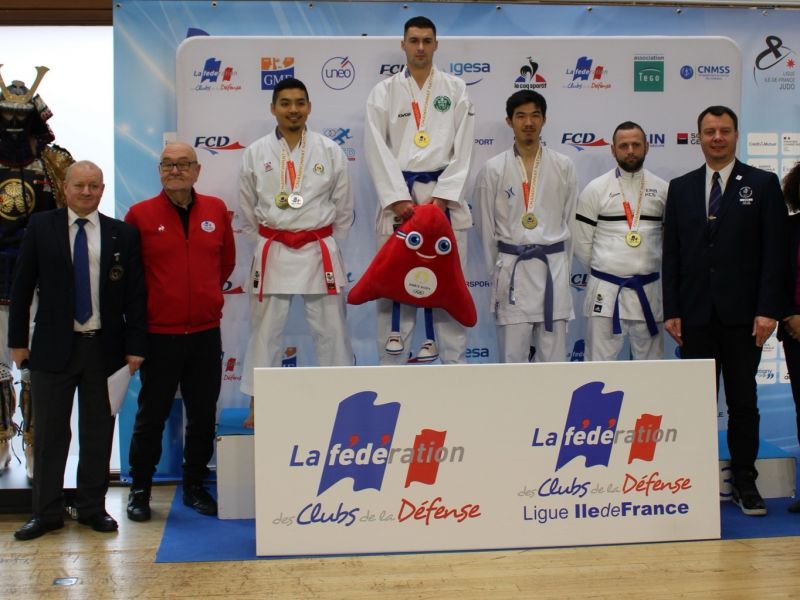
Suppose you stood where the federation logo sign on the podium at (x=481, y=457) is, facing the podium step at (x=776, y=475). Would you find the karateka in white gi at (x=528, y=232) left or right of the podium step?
left

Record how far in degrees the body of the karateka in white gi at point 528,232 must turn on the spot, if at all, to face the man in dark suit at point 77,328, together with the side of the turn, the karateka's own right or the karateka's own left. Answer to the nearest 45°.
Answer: approximately 45° to the karateka's own right

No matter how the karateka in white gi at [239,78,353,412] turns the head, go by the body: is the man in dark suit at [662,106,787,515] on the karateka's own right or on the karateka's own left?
on the karateka's own left

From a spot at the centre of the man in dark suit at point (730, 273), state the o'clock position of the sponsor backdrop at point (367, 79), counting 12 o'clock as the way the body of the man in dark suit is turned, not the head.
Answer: The sponsor backdrop is roughly at 3 o'clock from the man in dark suit.

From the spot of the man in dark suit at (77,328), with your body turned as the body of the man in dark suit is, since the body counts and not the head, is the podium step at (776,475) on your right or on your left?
on your left

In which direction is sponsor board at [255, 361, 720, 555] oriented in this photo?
toward the camera

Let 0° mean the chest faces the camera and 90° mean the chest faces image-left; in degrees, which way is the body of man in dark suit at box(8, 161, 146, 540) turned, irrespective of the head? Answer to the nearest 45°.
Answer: approximately 0°

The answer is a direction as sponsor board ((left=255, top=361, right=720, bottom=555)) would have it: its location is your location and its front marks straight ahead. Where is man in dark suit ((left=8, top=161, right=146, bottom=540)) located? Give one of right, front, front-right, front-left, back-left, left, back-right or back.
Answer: right

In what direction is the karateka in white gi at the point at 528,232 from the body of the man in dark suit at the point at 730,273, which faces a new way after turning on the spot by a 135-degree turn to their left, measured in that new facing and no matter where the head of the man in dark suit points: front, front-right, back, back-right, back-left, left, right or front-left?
back-left

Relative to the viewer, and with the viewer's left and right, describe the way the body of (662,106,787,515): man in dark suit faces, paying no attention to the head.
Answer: facing the viewer

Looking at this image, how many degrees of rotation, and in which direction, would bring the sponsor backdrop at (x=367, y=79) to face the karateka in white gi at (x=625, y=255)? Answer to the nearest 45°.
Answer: approximately 90° to its left

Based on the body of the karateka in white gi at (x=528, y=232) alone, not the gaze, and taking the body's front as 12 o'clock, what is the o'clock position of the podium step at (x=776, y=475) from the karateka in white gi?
The podium step is roughly at 9 o'clock from the karateka in white gi.
